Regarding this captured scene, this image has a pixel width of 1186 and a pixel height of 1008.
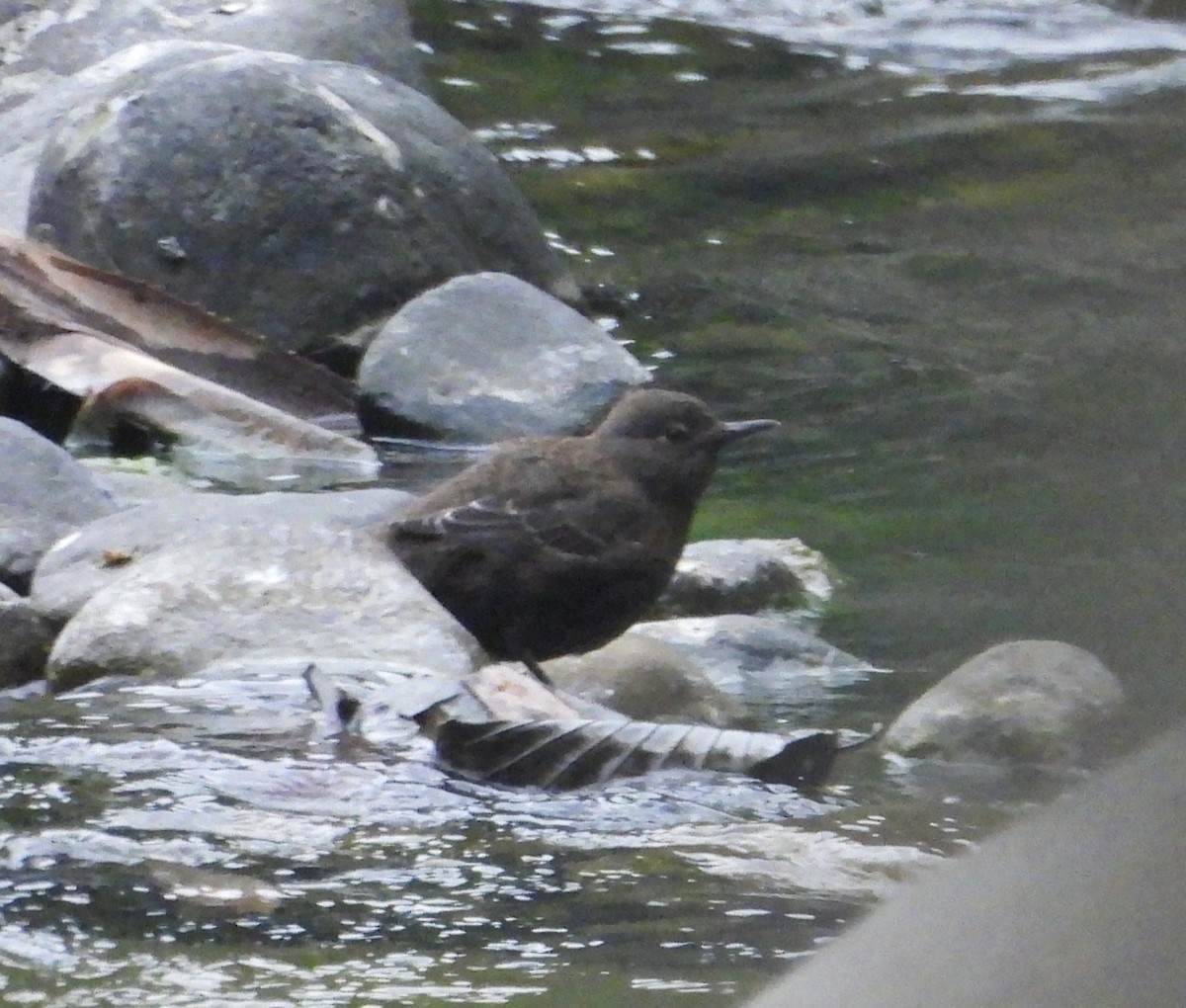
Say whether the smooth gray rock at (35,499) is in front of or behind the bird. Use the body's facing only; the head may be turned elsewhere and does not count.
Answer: behind

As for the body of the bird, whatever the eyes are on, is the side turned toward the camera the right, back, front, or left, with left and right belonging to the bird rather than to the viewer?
right

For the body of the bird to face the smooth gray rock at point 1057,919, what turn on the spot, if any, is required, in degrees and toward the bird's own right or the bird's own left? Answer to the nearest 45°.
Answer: approximately 90° to the bird's own right

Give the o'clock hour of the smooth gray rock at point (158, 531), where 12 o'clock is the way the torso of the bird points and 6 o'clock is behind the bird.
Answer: The smooth gray rock is roughly at 6 o'clock from the bird.

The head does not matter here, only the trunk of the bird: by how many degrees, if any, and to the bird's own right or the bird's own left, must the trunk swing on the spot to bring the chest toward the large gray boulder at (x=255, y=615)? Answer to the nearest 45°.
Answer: approximately 135° to the bird's own right

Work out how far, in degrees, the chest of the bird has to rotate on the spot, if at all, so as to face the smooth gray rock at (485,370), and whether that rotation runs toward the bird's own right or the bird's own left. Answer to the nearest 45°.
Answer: approximately 90° to the bird's own left

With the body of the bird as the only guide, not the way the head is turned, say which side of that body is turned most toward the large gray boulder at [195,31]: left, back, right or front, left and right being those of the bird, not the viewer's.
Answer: left
